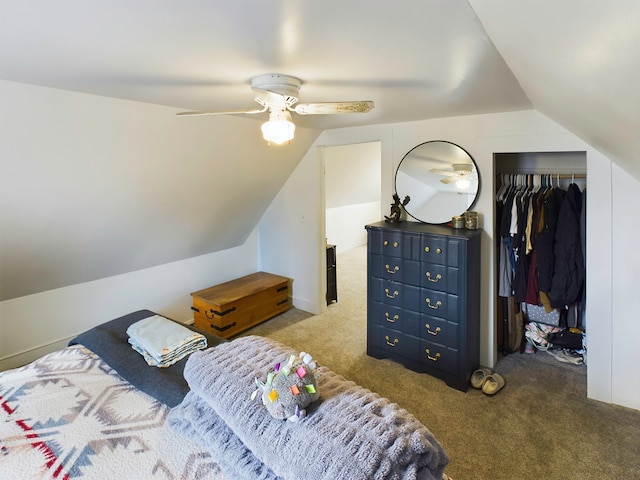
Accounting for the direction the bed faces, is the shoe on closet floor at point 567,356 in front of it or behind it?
in front

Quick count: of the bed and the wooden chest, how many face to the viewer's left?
0

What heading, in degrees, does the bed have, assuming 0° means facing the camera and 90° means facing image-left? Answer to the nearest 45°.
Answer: approximately 225°

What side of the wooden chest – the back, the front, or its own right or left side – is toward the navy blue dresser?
front

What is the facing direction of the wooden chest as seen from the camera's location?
facing the viewer and to the right of the viewer

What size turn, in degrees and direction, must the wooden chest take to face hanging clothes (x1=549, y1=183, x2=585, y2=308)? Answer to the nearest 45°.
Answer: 0° — it already faces it

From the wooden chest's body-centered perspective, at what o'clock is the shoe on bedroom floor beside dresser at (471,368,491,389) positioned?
The shoe on bedroom floor beside dresser is roughly at 12 o'clock from the wooden chest.

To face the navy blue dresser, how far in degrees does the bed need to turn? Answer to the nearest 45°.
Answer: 0° — it already faces it

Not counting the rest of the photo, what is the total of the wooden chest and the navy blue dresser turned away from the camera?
0

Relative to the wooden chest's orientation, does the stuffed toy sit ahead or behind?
ahead

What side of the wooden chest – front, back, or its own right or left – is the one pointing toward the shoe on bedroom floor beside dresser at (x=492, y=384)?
front

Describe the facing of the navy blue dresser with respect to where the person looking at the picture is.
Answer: facing the viewer and to the left of the viewer
